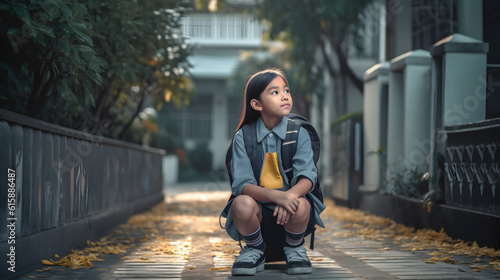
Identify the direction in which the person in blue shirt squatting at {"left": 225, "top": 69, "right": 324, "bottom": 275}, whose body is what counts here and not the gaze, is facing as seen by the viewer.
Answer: toward the camera

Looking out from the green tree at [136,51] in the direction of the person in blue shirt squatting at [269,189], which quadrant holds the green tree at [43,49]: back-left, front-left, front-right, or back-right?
front-right

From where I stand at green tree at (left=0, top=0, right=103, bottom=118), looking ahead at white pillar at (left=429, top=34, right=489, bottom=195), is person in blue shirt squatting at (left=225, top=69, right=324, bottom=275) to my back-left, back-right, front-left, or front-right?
front-right

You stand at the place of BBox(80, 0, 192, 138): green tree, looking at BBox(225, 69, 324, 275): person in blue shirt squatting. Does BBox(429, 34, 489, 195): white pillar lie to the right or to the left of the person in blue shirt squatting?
left

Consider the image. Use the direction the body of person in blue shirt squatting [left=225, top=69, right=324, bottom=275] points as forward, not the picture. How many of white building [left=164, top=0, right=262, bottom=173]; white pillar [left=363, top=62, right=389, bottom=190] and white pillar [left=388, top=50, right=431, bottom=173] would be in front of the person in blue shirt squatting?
0

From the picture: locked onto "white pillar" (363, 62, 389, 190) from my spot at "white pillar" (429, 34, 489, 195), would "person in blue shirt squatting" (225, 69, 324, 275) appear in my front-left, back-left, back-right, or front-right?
back-left

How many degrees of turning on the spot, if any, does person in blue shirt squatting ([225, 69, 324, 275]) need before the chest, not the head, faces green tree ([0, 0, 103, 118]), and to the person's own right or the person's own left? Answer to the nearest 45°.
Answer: approximately 135° to the person's own right

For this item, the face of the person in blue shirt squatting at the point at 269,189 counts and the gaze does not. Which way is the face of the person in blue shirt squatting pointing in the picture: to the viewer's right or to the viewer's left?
to the viewer's right

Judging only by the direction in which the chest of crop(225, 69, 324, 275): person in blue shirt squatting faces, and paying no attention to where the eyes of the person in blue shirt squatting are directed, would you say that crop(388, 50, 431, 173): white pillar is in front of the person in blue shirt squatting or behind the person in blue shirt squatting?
behind

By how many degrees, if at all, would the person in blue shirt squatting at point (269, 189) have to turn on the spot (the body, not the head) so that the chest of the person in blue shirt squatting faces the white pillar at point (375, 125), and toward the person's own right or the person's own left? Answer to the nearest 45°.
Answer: approximately 180°

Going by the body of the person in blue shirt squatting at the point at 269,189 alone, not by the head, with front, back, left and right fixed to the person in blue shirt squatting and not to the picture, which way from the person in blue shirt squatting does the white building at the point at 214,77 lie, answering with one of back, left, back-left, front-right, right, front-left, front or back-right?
back

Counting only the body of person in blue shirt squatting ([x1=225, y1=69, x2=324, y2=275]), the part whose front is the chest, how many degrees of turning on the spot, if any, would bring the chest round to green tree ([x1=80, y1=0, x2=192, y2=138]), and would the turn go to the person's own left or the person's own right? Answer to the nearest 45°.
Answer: approximately 135° to the person's own right

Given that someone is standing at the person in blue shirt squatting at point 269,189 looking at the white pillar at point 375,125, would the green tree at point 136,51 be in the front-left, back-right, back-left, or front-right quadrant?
front-left

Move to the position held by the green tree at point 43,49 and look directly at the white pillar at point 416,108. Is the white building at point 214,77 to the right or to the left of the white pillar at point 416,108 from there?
left

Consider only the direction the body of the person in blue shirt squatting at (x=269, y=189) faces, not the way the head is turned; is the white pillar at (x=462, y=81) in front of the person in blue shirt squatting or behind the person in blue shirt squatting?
behind
